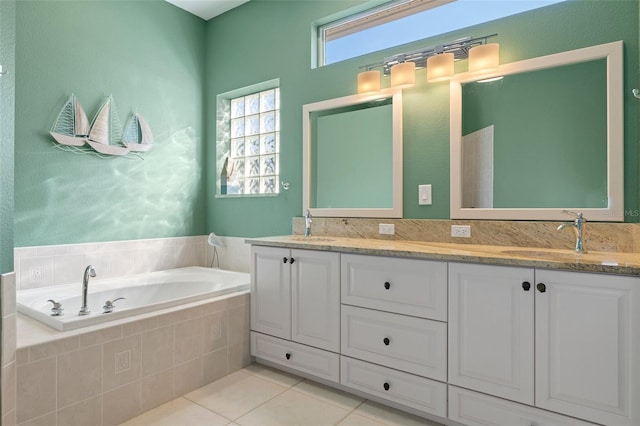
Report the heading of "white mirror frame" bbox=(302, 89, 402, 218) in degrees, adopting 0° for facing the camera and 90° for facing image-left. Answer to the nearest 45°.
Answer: approximately 45°

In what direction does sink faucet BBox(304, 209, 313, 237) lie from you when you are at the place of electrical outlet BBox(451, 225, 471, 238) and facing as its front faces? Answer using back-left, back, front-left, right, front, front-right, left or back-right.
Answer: right

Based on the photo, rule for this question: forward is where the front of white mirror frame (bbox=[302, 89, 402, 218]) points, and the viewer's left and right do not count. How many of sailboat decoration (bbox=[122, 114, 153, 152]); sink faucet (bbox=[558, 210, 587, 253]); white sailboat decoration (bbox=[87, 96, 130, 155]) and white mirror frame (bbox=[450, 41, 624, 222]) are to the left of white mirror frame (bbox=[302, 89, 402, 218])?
2

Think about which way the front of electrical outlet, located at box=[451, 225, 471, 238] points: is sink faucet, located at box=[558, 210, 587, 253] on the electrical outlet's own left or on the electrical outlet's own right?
on the electrical outlet's own left

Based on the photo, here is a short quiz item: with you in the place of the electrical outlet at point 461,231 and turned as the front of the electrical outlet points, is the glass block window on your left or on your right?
on your right

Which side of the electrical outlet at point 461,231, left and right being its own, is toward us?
front

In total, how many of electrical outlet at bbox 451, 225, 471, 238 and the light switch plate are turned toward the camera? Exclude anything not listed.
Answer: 2
